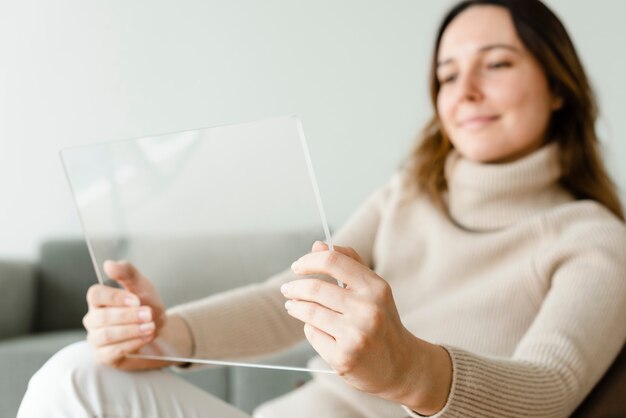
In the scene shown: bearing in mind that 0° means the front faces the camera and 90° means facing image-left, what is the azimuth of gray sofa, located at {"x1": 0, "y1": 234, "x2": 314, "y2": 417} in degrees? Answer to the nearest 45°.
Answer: approximately 0°
